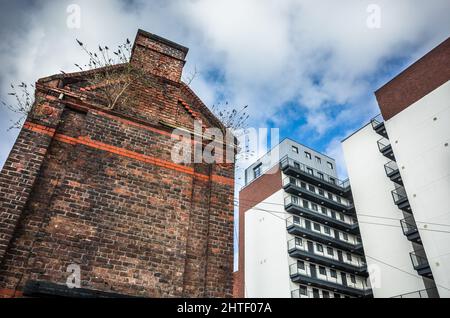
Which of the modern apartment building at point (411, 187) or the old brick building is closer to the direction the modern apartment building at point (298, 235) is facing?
the modern apartment building

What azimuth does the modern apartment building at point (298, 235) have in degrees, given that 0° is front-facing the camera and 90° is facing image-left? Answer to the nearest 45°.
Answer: approximately 315°

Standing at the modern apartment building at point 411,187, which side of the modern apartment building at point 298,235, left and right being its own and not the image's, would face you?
front

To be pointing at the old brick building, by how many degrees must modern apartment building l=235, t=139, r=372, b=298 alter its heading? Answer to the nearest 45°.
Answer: approximately 45° to its right
